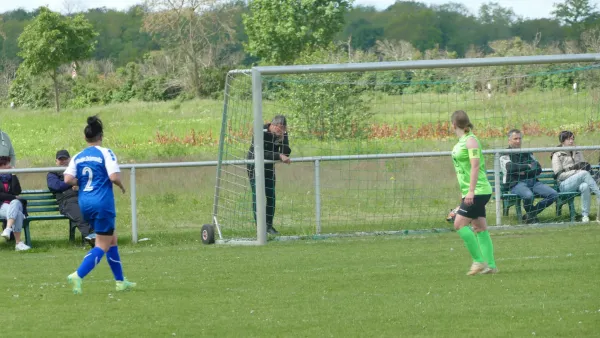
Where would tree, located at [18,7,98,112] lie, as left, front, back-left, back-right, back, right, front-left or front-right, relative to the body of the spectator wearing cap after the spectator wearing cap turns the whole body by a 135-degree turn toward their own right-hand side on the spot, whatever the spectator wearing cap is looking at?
right

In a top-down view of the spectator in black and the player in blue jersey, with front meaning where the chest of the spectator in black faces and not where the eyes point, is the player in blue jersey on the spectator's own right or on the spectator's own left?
on the spectator's own right

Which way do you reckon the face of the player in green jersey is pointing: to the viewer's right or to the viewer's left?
to the viewer's left

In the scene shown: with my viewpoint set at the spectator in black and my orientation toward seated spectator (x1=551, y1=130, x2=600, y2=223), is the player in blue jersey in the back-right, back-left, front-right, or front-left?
back-right

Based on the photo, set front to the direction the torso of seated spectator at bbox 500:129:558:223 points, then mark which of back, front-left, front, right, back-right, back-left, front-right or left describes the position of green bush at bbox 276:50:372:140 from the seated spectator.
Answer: back-right

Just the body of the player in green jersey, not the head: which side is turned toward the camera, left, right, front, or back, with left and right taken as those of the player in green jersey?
left

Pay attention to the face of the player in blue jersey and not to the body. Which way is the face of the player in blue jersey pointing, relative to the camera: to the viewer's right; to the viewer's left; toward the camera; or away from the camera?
away from the camera

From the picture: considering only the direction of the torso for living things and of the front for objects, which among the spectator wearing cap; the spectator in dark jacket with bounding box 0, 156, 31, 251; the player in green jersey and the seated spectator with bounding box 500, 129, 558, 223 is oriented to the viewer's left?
the player in green jersey

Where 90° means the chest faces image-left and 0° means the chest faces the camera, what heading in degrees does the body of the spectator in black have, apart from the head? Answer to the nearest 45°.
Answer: approximately 315°
